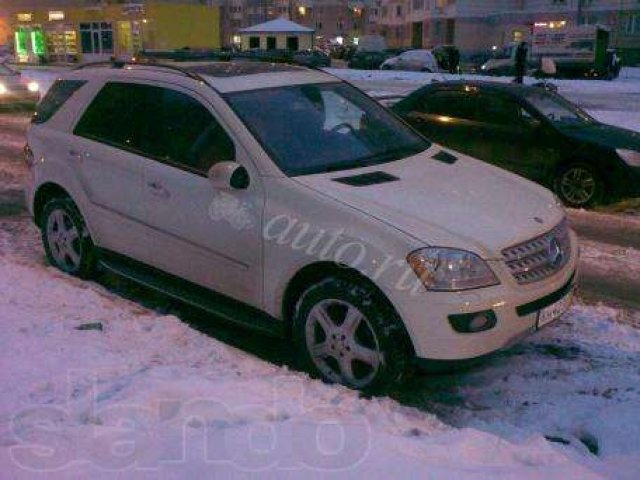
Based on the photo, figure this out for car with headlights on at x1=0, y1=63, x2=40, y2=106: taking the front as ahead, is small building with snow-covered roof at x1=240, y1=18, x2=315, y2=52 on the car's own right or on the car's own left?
on the car's own left

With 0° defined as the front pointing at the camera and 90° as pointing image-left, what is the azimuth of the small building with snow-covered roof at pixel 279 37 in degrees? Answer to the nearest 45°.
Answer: approximately 0°

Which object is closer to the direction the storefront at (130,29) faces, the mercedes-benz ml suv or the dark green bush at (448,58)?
the mercedes-benz ml suv

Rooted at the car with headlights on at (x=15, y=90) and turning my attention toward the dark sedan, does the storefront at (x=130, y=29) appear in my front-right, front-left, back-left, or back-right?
back-left

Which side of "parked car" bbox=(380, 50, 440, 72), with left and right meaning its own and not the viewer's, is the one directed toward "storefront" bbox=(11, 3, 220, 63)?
front

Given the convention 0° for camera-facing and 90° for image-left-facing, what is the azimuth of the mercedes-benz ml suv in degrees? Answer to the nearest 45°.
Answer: approximately 315°

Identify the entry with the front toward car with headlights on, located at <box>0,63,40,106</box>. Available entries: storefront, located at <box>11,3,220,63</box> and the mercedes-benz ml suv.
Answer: the storefront

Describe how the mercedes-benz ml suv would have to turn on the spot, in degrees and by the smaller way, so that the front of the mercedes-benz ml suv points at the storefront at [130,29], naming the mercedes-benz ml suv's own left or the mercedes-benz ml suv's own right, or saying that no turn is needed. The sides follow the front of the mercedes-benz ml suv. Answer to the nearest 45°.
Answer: approximately 135° to the mercedes-benz ml suv's own left

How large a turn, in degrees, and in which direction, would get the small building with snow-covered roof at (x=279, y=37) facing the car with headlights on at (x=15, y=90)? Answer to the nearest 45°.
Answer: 0° — it already faces it

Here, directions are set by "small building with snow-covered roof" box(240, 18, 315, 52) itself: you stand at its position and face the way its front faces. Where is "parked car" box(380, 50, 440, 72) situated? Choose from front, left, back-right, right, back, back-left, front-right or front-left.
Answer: front-left

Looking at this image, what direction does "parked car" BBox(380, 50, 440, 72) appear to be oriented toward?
to the viewer's left

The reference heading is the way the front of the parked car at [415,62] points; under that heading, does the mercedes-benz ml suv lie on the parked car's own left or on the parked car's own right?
on the parked car's own left

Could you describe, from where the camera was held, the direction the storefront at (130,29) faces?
facing the viewer

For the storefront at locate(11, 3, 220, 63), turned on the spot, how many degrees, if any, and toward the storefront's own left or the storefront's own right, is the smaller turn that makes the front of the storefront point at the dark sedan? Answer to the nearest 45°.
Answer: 0° — it already faces it

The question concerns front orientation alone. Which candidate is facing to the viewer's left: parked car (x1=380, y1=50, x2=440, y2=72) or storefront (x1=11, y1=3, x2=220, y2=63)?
the parked car

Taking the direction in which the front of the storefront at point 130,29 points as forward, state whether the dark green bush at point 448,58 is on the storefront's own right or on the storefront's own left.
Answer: on the storefront's own left
